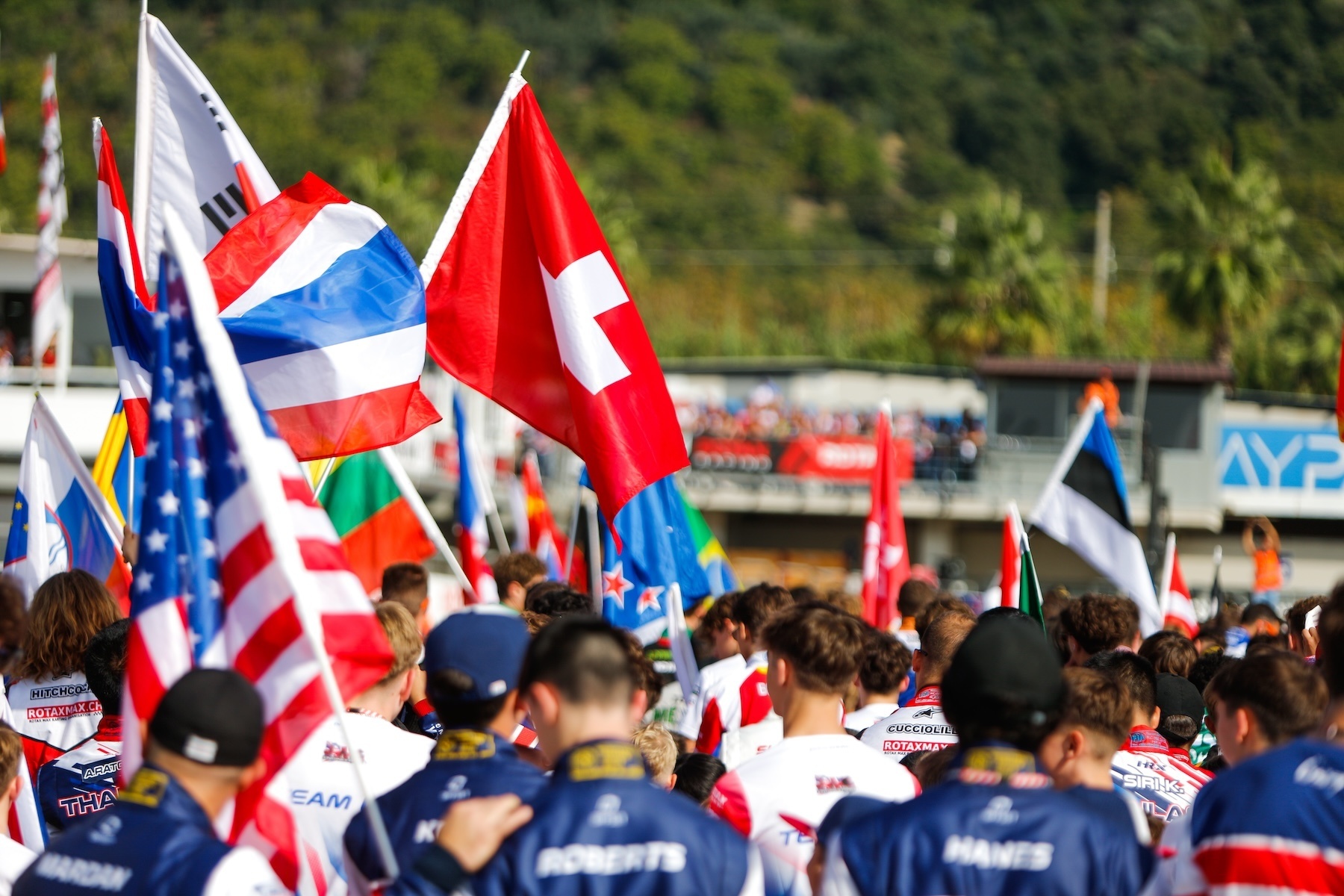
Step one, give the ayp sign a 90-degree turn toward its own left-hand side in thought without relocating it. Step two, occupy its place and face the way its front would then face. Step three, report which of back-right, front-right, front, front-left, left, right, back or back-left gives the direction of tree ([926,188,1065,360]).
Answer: back-left

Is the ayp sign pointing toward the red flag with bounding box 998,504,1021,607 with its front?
yes

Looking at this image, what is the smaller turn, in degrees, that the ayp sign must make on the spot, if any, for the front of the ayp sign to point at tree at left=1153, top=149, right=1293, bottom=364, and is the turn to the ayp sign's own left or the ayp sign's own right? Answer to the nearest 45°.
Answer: approximately 180°

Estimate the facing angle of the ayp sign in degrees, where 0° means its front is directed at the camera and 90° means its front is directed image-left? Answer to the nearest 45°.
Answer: approximately 0°

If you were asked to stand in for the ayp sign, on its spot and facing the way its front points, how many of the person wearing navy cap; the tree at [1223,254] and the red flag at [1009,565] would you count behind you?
1

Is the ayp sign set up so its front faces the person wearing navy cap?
yes

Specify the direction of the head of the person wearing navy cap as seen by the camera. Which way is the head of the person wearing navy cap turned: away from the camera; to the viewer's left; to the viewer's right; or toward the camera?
away from the camera
